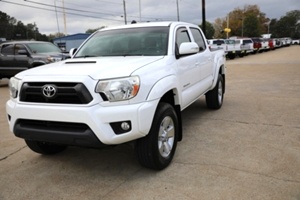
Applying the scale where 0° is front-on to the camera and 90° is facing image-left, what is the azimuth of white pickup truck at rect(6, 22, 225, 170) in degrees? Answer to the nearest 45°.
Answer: approximately 45°

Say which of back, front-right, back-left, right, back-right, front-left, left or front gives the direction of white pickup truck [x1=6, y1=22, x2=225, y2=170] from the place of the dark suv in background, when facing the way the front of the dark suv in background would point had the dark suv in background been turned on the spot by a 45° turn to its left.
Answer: right
